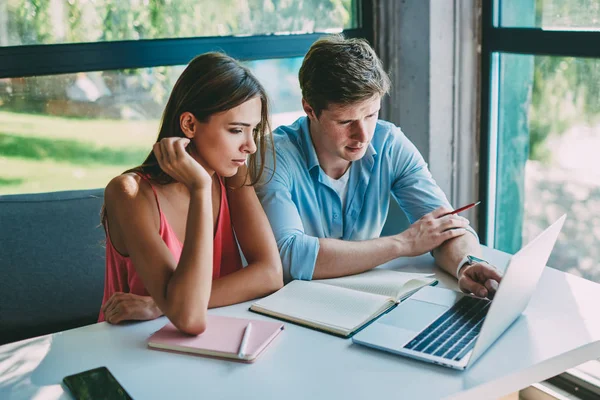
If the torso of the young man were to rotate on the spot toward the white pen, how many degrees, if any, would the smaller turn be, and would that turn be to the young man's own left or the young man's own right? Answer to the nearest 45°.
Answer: approximately 45° to the young man's own right

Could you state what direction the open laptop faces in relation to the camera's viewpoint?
facing away from the viewer and to the left of the viewer

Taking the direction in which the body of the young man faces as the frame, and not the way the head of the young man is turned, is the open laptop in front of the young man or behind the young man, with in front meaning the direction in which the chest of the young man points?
in front

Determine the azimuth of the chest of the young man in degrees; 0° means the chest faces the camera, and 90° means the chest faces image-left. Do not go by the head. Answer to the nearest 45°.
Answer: approximately 315°

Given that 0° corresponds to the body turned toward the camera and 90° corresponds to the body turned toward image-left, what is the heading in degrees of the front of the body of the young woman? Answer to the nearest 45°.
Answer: approximately 315°

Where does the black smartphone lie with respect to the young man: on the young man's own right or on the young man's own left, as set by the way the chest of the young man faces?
on the young man's own right

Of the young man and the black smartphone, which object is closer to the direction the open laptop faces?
the young man

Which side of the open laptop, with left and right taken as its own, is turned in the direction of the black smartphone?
left

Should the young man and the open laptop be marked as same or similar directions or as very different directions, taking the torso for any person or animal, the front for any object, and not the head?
very different directions

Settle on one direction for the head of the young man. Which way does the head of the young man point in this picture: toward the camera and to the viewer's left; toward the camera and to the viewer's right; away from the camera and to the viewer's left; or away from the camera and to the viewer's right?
toward the camera and to the viewer's right

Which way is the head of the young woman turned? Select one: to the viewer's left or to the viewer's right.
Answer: to the viewer's right

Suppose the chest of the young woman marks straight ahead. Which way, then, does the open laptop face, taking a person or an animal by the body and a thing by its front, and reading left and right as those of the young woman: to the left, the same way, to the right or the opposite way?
the opposite way
